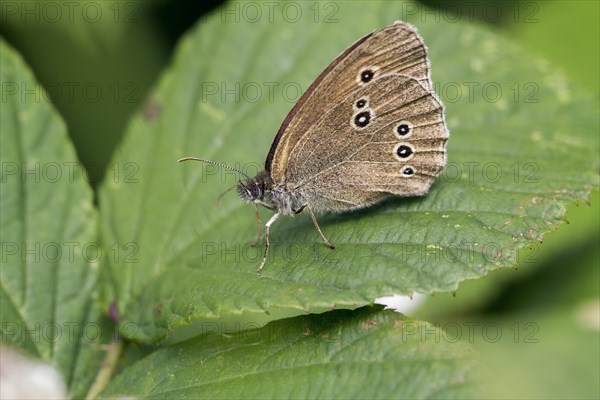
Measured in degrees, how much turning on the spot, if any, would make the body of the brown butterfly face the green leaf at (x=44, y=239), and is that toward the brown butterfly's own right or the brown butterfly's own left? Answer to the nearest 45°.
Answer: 0° — it already faces it

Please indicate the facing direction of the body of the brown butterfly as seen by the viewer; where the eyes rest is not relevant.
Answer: to the viewer's left

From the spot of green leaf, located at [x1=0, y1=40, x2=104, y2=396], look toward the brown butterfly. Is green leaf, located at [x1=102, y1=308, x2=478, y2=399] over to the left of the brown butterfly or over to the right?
right

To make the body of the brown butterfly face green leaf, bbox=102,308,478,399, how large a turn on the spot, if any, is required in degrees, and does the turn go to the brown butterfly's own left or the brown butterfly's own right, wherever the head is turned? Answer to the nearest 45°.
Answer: approximately 90° to the brown butterfly's own left
